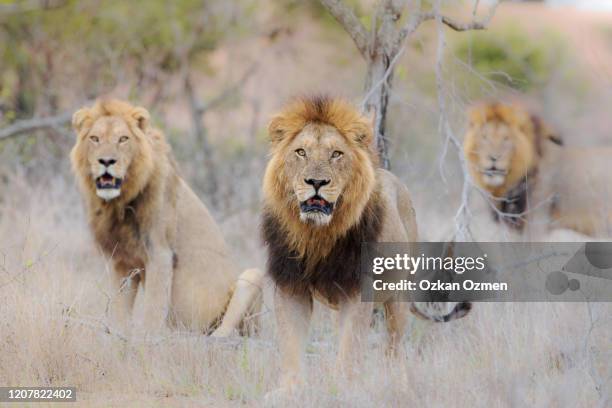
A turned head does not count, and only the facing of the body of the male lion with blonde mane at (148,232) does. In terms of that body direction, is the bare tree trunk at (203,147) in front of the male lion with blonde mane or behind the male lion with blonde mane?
behind

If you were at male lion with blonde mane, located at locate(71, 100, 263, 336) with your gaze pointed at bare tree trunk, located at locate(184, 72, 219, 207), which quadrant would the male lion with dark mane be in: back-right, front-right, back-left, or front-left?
back-right

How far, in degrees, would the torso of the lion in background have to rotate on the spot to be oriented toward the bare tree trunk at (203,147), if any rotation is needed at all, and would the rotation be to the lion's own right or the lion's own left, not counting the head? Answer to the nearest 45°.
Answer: approximately 90° to the lion's own right

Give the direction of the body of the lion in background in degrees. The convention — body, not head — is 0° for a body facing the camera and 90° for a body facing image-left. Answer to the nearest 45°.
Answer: approximately 45°

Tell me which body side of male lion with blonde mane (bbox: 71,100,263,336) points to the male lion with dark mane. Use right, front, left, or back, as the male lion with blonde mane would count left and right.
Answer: left

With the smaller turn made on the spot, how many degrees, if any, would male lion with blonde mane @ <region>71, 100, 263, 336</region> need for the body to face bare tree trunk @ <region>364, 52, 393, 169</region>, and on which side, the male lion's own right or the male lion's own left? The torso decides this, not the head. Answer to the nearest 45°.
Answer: approximately 135° to the male lion's own left

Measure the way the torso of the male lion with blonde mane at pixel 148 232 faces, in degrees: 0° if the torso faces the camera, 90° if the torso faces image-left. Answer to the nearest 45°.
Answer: approximately 45°

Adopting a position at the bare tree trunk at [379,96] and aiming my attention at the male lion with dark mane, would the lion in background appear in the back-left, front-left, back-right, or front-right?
back-left
